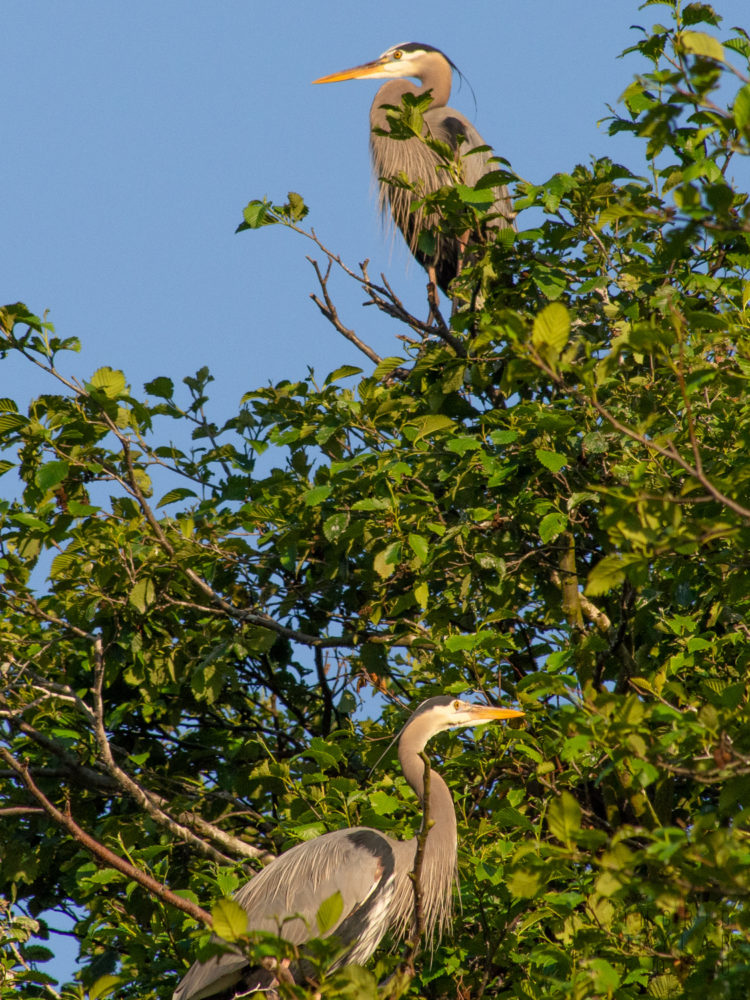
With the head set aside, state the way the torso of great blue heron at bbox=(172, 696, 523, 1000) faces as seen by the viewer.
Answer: to the viewer's right
